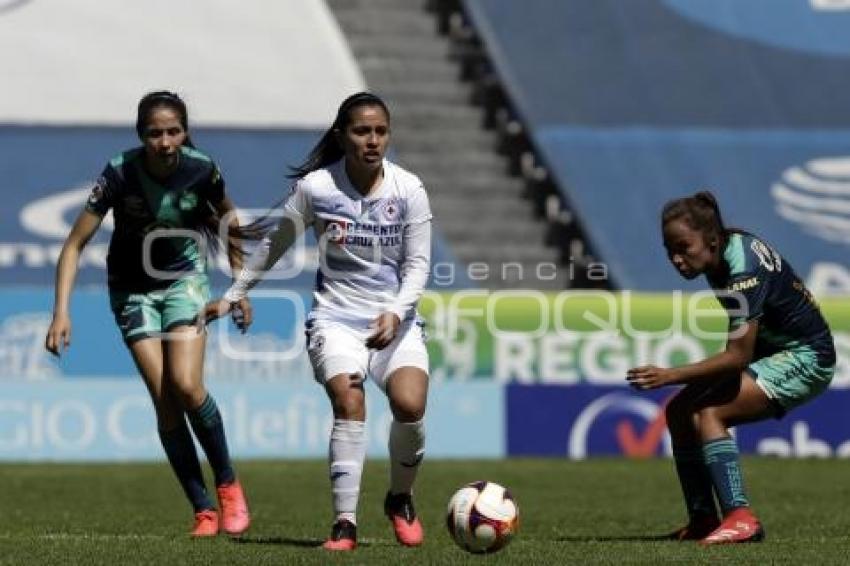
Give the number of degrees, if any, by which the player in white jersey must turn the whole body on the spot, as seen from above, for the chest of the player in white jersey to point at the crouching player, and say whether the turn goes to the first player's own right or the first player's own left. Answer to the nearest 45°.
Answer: approximately 90° to the first player's own left

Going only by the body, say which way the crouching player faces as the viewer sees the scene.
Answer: to the viewer's left

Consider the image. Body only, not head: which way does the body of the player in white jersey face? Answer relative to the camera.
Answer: toward the camera

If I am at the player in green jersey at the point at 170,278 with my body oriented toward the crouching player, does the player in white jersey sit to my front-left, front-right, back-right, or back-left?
front-right

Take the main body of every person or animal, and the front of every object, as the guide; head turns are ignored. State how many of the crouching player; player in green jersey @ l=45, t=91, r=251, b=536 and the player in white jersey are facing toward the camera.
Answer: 2

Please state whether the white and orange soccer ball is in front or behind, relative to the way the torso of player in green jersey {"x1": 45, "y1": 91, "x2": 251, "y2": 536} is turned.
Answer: in front

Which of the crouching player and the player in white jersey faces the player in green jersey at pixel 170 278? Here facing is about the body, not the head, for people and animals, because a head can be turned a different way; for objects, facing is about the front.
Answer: the crouching player

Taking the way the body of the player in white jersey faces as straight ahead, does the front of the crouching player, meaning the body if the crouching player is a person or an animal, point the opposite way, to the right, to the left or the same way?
to the right

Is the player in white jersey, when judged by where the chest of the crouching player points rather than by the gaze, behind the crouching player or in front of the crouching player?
in front
